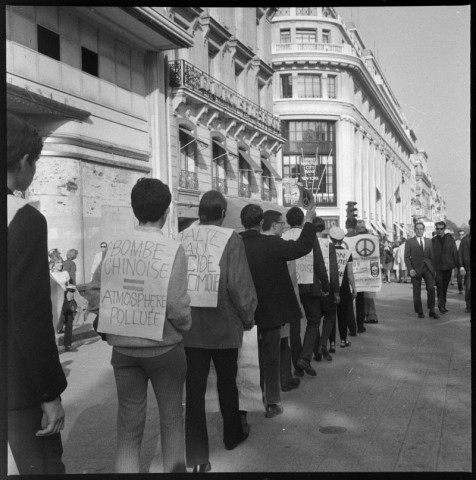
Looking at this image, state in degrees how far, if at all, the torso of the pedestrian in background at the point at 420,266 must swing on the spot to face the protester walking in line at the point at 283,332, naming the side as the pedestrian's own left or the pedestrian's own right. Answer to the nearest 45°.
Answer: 0° — they already face them

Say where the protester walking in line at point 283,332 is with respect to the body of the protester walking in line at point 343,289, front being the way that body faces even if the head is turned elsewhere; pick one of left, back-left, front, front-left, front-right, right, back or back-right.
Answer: back-right

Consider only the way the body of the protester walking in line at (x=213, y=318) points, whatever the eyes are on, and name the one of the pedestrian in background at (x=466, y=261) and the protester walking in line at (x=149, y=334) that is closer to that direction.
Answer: the pedestrian in background

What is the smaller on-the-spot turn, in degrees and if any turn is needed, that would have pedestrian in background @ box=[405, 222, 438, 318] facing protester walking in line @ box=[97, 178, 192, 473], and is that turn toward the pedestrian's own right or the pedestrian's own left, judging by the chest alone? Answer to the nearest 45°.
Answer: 0° — they already face them

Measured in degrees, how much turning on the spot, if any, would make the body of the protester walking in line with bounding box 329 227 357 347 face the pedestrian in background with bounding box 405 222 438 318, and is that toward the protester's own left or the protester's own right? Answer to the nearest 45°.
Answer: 0° — they already face them

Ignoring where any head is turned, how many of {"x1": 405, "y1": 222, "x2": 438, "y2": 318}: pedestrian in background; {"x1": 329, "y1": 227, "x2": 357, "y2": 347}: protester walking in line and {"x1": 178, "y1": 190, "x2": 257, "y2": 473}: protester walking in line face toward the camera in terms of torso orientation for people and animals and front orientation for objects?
1

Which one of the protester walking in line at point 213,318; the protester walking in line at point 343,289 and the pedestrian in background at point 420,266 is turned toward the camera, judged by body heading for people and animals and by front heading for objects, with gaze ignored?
the pedestrian in background

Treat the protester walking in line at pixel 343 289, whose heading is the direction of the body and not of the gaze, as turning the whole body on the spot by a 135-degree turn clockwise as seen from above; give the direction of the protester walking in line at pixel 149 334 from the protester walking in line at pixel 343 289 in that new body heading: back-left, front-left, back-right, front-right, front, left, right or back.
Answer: front

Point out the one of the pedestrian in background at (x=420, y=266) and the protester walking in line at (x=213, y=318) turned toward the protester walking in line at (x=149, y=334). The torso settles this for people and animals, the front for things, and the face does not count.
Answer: the pedestrian in background

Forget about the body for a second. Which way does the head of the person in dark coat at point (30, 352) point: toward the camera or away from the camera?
away from the camera

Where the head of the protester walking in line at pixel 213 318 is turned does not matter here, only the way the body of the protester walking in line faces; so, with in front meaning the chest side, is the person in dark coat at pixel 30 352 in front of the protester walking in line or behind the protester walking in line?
behind

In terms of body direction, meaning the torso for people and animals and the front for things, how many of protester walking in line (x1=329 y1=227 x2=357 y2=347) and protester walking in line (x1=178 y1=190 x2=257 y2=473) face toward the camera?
0

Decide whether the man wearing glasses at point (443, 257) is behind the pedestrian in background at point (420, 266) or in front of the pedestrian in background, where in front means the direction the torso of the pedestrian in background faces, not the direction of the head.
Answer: behind

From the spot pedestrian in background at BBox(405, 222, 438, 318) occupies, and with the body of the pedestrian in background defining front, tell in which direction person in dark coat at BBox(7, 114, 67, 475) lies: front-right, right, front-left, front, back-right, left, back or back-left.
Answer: front

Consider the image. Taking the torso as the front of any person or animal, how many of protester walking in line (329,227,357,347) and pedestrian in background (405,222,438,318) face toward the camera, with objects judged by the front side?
1

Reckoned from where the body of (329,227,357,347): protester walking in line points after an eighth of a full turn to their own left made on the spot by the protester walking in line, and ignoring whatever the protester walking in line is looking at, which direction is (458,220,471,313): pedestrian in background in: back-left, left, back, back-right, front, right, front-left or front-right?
front-right

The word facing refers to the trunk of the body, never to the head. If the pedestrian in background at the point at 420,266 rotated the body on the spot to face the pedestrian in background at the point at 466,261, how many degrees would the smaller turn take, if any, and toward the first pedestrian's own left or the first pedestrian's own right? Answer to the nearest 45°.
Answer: approximately 135° to the first pedestrian's own left

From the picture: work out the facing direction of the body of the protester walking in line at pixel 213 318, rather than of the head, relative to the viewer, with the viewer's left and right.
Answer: facing away from the viewer and to the right of the viewer

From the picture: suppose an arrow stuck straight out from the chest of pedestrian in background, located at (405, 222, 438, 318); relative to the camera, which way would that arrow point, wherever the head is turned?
toward the camera

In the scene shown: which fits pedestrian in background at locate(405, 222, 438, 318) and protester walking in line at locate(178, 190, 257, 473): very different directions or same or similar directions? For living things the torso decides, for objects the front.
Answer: very different directions
